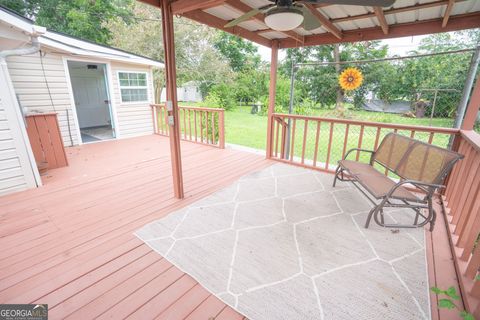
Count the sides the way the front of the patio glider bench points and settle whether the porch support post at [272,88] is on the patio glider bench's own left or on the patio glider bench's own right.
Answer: on the patio glider bench's own right

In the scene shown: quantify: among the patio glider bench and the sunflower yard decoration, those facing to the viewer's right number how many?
0

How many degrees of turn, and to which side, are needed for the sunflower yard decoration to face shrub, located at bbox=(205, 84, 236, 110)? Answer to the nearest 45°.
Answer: approximately 135° to its right

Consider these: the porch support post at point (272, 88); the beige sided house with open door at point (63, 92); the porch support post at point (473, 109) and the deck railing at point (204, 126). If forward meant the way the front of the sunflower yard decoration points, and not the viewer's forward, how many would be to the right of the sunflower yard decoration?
3

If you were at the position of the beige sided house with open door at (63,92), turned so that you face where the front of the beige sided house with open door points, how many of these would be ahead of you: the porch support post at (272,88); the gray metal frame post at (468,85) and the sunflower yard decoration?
3

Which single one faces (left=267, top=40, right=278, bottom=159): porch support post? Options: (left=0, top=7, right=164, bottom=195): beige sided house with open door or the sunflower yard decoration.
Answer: the beige sided house with open door

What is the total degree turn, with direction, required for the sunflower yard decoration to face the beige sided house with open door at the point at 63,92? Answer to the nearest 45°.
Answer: approximately 90° to its right

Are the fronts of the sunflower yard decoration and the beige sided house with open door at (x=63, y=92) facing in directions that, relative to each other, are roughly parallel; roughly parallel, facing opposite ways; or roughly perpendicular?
roughly perpendicular

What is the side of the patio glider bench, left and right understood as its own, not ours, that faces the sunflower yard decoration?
right

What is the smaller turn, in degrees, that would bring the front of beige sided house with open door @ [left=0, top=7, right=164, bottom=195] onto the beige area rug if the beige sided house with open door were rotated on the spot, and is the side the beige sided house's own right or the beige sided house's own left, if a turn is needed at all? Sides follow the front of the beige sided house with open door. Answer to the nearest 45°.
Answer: approximately 45° to the beige sided house's own right

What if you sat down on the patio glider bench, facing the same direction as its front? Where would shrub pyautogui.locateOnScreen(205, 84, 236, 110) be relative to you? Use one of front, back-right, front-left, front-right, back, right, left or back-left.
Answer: right

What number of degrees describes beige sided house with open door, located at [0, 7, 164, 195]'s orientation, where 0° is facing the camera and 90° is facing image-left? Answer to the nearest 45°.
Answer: approximately 315°

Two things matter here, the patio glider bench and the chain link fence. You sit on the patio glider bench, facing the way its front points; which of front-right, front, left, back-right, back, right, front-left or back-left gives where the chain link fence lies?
back-right

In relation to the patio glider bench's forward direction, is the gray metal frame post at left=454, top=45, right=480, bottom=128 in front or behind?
behind

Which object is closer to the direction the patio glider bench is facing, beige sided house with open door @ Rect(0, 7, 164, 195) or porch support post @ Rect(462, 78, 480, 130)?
the beige sided house with open door

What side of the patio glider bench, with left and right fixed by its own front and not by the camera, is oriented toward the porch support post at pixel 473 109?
back
